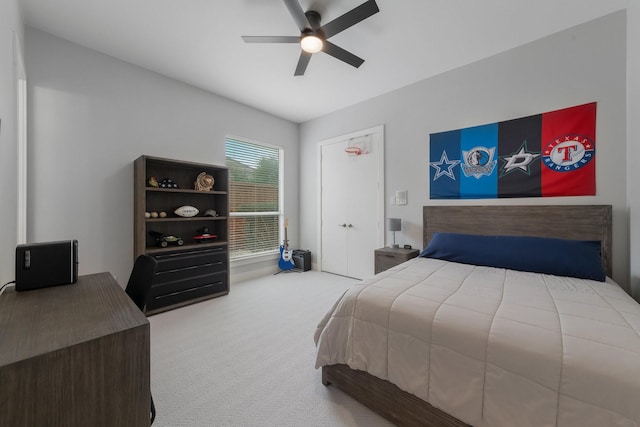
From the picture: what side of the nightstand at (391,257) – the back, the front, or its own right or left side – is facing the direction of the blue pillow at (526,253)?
left

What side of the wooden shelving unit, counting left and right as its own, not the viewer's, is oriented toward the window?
left

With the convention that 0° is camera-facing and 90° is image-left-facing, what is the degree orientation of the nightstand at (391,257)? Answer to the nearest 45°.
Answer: approximately 45°

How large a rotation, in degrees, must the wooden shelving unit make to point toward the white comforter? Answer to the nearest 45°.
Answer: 0° — it already faces it

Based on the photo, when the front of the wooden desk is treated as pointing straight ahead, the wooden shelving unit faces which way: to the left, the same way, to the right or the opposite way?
to the right

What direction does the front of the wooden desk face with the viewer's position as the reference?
facing away from the viewer and to the right of the viewer

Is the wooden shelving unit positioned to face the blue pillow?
yes

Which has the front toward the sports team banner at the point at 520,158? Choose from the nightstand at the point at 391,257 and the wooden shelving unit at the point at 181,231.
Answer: the wooden shelving unit
